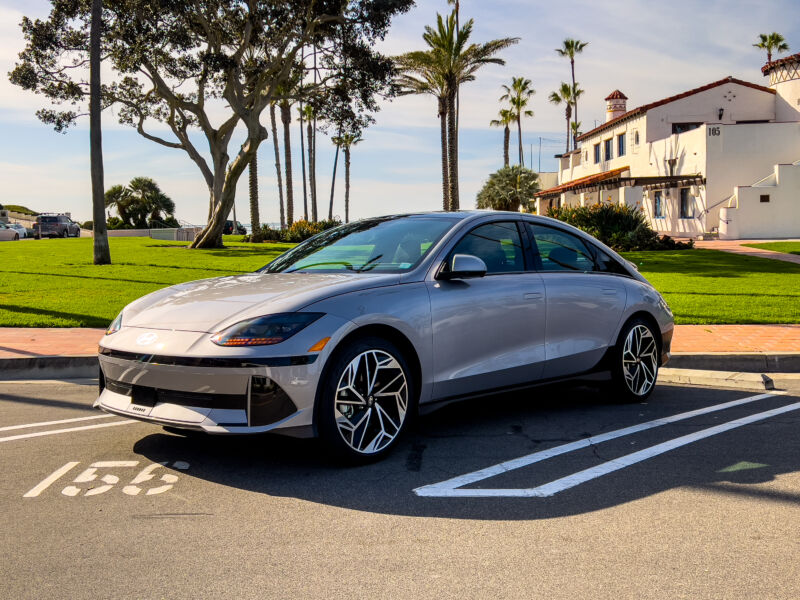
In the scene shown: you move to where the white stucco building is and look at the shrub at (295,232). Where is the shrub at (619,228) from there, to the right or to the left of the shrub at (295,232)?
left

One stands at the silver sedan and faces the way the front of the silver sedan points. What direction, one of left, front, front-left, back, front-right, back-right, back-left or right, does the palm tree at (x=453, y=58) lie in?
back-right

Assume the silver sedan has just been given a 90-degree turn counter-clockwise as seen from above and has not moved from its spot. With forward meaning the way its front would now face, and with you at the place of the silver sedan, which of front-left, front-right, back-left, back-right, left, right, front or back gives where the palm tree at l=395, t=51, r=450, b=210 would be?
back-left

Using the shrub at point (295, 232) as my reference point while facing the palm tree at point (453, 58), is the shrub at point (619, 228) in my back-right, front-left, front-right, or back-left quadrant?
front-right

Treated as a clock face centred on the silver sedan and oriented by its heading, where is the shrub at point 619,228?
The shrub is roughly at 5 o'clock from the silver sedan.

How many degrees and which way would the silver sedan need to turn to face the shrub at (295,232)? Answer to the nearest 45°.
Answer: approximately 135° to its right

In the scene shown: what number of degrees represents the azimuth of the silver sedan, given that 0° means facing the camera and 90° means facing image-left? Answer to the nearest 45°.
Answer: approximately 45°
